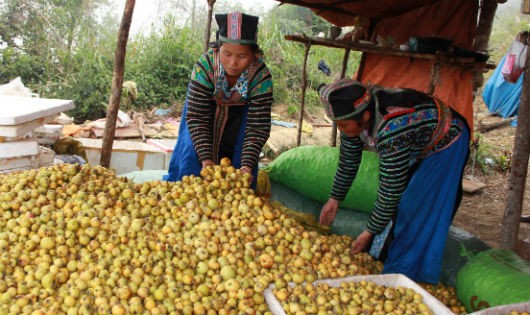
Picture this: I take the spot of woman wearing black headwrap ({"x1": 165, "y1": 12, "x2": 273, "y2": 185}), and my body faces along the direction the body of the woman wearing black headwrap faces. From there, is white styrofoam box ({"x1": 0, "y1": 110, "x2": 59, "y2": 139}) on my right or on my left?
on my right

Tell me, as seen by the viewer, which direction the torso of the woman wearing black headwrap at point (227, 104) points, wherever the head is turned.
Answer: toward the camera

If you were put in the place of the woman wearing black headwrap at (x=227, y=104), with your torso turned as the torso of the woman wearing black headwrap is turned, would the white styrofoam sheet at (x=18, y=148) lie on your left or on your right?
on your right

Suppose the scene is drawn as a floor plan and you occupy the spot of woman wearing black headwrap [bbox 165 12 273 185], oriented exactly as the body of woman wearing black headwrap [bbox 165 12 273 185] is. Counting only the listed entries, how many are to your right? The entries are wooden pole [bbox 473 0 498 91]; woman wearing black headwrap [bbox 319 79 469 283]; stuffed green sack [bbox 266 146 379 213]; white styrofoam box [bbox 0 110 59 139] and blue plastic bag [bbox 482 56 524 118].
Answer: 1

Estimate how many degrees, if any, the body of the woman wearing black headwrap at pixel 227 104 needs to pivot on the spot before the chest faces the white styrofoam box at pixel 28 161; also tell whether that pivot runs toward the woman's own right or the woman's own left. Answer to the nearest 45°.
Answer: approximately 90° to the woman's own right

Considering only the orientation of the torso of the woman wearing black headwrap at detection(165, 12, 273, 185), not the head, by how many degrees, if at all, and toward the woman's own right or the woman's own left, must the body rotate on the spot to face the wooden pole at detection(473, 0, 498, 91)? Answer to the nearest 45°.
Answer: approximately 135° to the woman's own left

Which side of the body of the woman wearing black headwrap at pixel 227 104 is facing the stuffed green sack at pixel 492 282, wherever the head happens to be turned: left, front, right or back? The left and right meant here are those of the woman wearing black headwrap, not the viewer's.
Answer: left

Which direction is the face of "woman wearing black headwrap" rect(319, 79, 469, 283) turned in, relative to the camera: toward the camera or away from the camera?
toward the camera

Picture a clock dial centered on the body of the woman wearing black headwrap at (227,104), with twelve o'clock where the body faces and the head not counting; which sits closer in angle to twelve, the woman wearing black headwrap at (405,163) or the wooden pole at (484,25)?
the woman wearing black headwrap

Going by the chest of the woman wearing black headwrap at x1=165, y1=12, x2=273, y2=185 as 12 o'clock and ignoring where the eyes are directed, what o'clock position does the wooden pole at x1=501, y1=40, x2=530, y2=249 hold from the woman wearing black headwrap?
The wooden pole is roughly at 9 o'clock from the woman wearing black headwrap.

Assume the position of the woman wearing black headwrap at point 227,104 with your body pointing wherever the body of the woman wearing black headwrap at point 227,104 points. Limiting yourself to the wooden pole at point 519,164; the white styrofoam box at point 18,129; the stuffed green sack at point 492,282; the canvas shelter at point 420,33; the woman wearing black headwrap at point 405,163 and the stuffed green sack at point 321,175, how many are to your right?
1

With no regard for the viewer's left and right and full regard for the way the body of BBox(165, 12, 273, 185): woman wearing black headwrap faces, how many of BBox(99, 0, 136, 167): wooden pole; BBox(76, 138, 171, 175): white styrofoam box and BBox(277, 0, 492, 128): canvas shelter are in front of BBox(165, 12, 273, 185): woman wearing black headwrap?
0

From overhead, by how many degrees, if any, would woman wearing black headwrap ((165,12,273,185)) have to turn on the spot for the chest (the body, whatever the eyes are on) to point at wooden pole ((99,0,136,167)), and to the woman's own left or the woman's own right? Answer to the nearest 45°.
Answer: approximately 135° to the woman's own right

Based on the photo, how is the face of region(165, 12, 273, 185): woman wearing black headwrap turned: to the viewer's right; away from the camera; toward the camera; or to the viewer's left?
toward the camera

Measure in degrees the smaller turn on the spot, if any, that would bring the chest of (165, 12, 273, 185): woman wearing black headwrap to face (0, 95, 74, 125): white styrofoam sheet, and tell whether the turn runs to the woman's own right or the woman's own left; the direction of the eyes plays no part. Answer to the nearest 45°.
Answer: approximately 90° to the woman's own right
